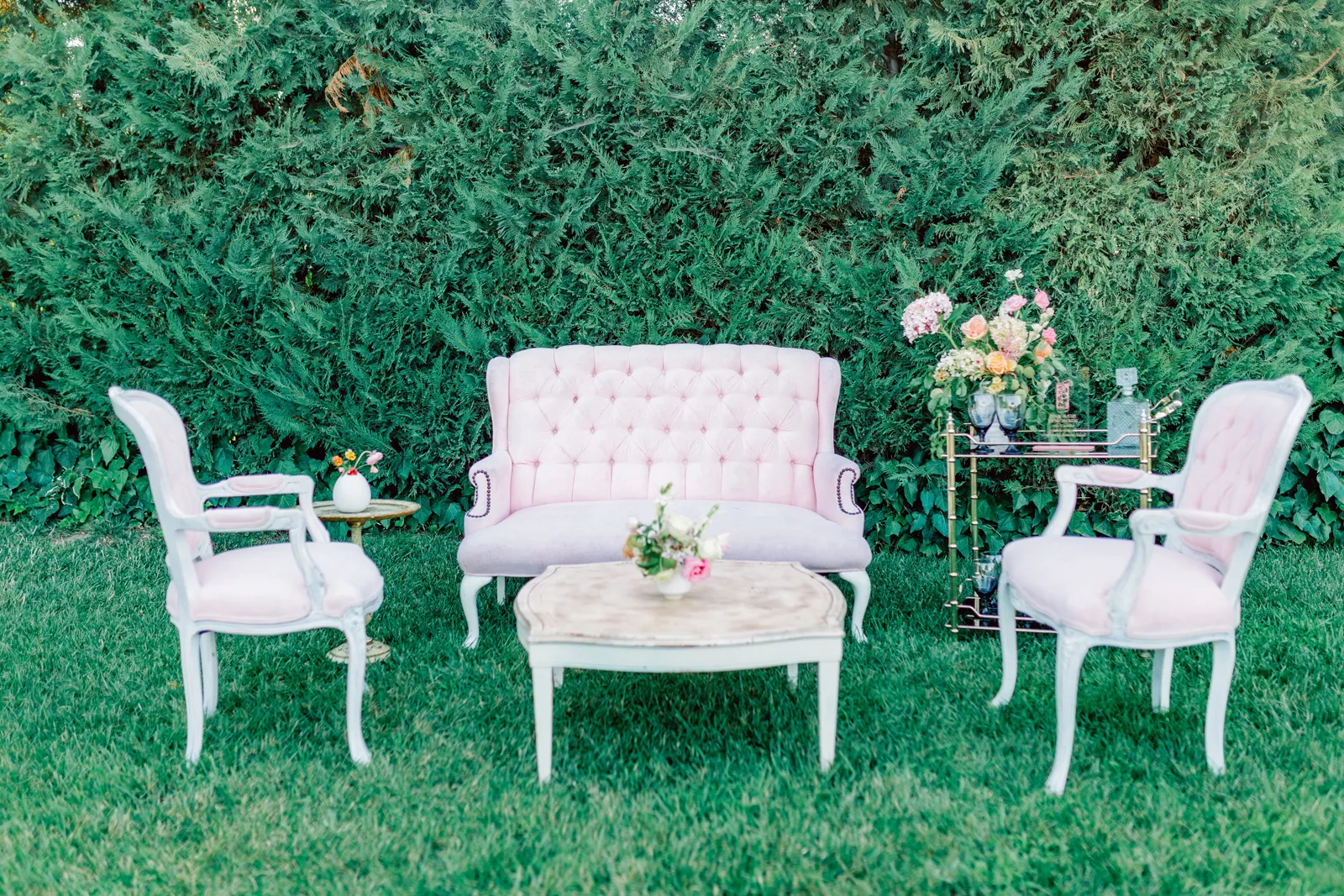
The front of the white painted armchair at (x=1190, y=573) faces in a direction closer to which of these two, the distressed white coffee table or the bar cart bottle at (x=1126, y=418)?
the distressed white coffee table

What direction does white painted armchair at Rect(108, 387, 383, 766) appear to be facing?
to the viewer's right

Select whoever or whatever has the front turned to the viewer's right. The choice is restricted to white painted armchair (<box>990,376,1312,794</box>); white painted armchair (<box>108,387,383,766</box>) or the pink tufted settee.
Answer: white painted armchair (<box>108,387,383,766</box>)

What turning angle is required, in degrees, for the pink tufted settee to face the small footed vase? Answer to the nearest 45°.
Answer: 0° — it already faces it

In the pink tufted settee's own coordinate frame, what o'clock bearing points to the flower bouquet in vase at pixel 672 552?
The flower bouquet in vase is roughly at 12 o'clock from the pink tufted settee.

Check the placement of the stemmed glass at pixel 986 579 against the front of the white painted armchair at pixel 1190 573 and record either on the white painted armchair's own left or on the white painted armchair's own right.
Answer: on the white painted armchair's own right

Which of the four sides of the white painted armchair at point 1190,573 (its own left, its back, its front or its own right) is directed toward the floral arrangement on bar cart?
right

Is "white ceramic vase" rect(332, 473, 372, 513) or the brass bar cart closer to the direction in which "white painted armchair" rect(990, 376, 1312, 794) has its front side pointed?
the white ceramic vase

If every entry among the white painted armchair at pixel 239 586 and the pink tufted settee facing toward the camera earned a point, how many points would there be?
1

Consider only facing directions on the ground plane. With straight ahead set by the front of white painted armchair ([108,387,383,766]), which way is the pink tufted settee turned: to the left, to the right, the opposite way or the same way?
to the right

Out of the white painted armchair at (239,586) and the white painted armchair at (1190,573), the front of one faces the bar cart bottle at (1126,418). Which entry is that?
the white painted armchair at (239,586)
